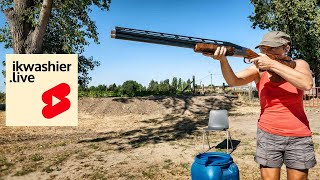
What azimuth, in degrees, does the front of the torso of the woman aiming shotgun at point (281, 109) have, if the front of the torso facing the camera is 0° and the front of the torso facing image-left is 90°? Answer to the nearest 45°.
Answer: approximately 45°

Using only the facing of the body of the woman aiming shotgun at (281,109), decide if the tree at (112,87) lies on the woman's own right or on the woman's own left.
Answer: on the woman's own right

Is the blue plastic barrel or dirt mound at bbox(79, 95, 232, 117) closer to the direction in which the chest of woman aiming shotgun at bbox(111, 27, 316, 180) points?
the blue plastic barrel

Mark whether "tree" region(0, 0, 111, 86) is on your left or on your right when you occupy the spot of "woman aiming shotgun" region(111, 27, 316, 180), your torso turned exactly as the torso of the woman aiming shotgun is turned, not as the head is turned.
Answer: on your right

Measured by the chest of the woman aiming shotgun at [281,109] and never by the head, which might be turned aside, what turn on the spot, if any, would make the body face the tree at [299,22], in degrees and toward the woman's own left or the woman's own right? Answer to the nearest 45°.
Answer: approximately 135° to the woman's own right

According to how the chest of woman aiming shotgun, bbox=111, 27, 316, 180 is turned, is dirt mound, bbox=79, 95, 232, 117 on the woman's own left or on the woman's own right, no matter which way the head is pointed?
on the woman's own right
